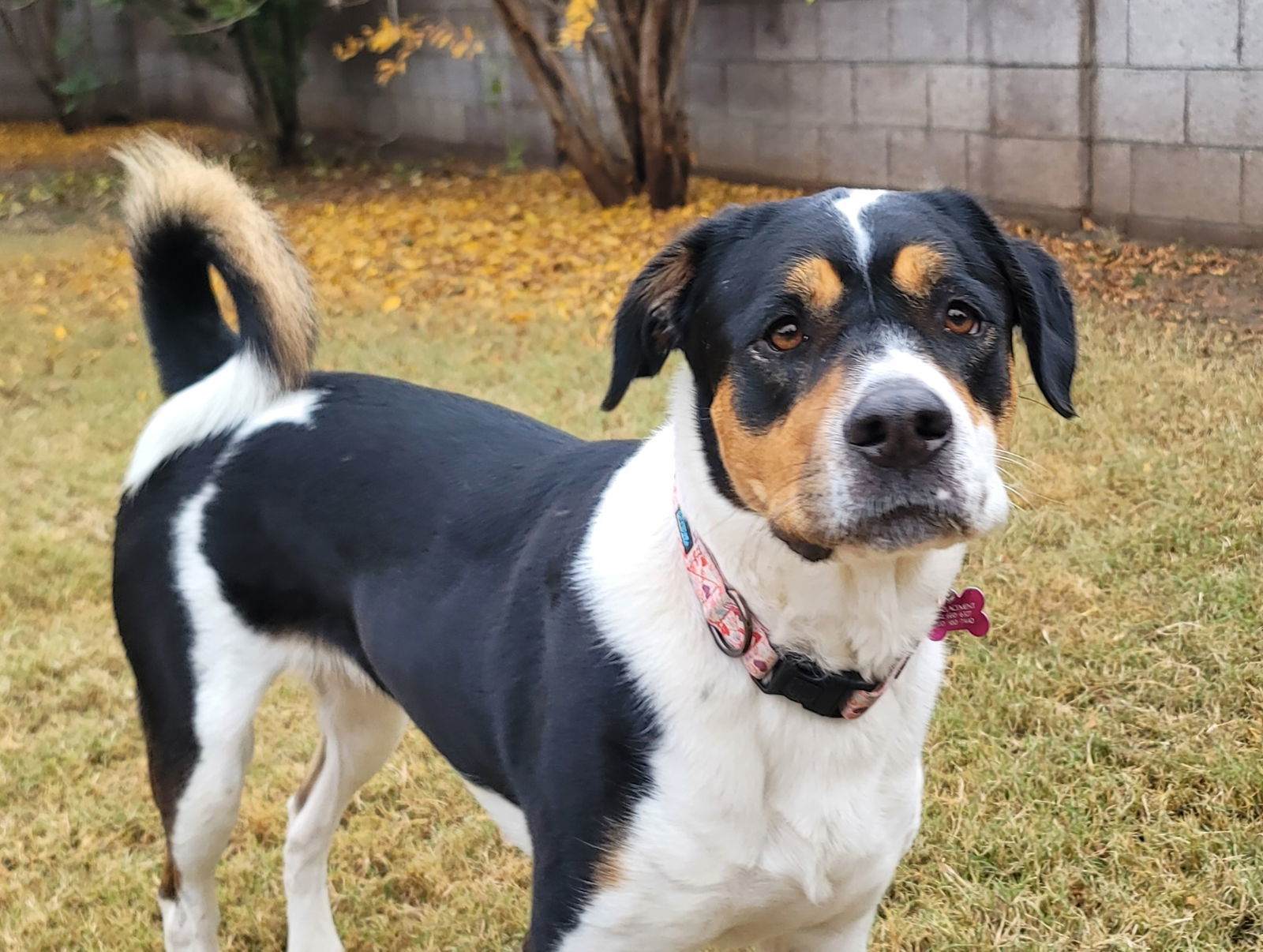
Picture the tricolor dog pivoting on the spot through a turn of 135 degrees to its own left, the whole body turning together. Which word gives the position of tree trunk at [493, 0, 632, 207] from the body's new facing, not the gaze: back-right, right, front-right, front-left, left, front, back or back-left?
front

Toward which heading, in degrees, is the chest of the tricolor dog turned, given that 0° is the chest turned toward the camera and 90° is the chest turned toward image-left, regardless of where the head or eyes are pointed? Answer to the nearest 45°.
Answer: approximately 315°

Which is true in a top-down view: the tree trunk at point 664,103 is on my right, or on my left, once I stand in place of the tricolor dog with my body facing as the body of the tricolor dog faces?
on my left
